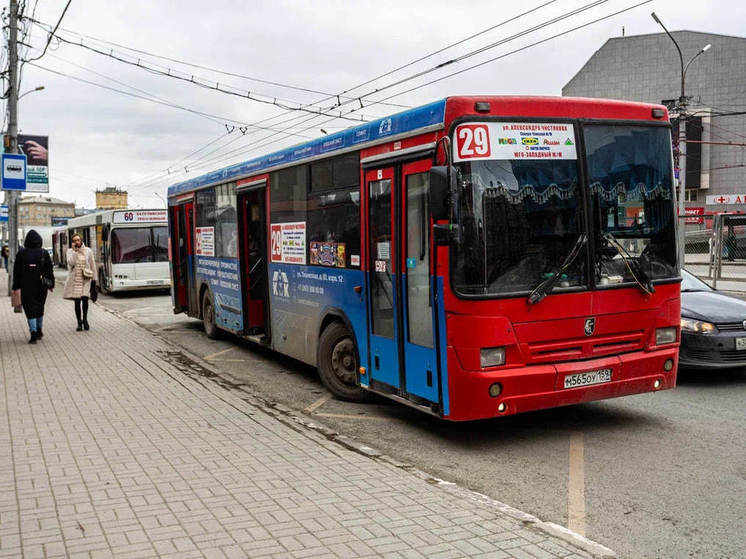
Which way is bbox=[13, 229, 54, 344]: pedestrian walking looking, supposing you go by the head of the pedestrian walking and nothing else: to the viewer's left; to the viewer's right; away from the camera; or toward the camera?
away from the camera

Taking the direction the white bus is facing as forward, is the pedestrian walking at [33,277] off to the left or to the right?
on its right

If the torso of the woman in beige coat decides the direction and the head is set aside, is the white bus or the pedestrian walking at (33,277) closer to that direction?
the pedestrian walking

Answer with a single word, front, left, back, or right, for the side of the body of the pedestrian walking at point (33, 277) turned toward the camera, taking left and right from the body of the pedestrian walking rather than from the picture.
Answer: back

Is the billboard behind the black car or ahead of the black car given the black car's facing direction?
behind

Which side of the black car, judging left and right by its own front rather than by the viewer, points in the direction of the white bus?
back

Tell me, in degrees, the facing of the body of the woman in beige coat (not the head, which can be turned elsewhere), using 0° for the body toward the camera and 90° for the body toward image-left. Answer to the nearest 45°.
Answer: approximately 0°

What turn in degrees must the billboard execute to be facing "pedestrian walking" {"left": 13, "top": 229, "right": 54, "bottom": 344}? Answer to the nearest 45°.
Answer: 0° — it already faces them

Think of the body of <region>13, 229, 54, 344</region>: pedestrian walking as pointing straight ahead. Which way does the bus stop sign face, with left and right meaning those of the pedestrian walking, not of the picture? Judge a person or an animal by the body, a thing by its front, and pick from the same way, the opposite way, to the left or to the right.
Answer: the opposite way
